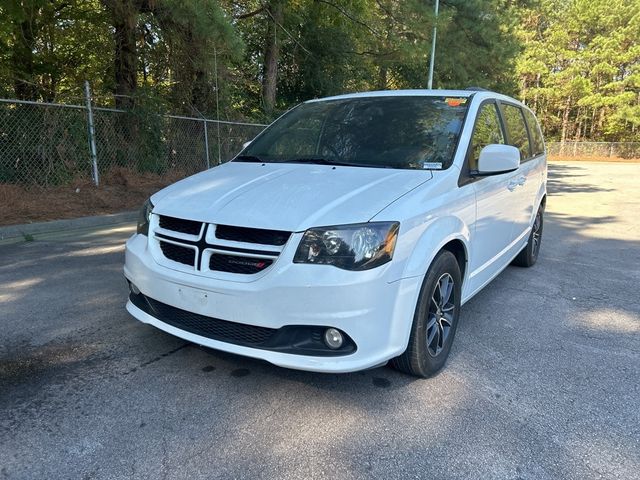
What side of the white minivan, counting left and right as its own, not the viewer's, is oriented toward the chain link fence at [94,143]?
right

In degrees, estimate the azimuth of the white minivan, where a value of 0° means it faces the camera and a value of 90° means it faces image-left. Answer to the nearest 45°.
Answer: approximately 45°

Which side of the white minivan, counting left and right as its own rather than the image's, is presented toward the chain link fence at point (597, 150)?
back
